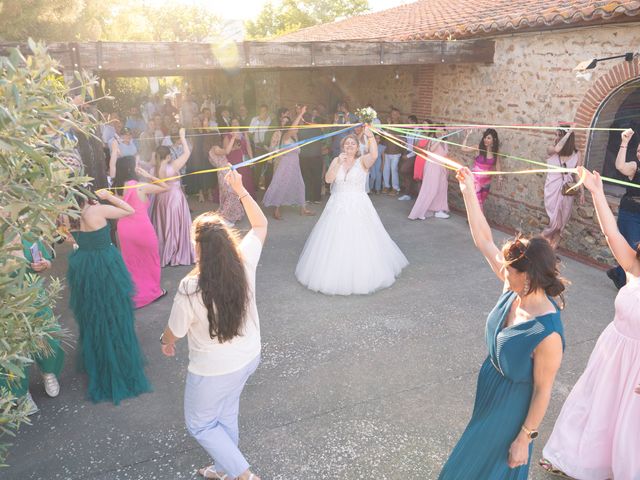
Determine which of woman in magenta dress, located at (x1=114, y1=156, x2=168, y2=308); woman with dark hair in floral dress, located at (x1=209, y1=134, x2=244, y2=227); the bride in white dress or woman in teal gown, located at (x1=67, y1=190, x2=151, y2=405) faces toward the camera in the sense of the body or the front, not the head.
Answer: the bride in white dress

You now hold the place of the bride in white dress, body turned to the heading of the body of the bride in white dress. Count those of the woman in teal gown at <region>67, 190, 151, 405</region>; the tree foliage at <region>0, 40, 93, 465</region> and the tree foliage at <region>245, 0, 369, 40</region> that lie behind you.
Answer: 1

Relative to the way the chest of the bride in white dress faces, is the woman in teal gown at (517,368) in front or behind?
in front

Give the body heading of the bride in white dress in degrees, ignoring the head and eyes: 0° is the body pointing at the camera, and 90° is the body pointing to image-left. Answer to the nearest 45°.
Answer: approximately 0°

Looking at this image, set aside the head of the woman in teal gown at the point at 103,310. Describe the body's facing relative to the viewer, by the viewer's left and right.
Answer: facing away from the viewer and to the right of the viewer
